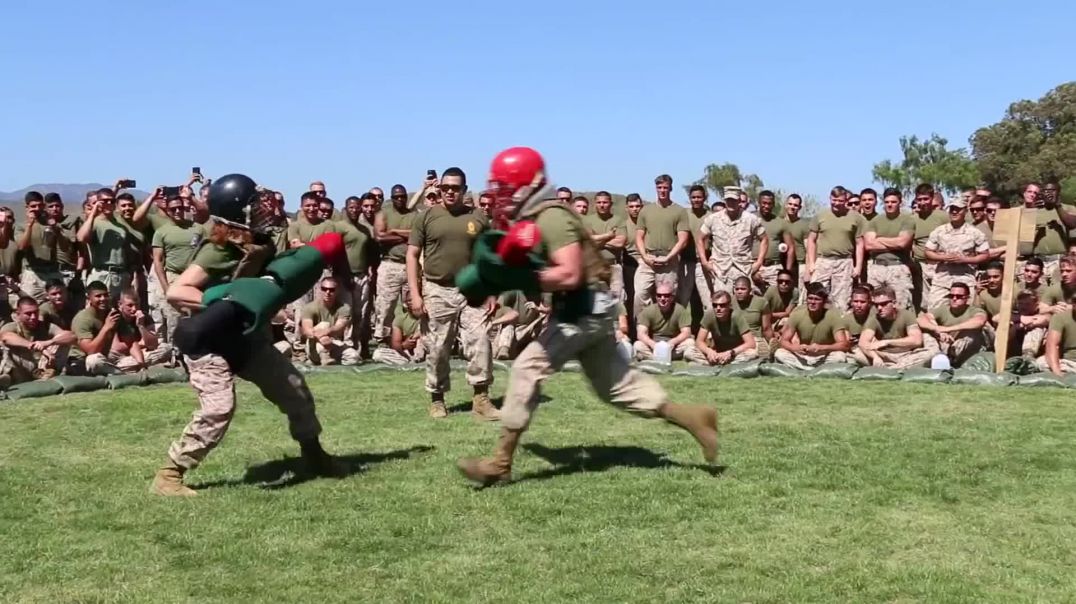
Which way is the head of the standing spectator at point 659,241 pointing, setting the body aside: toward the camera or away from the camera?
toward the camera

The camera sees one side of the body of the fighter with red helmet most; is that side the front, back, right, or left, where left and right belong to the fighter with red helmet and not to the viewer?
left

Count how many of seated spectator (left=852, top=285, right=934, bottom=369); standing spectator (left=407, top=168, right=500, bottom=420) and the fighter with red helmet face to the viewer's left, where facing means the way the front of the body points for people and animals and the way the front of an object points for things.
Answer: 1

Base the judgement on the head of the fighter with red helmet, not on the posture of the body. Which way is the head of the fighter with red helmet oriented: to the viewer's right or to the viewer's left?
to the viewer's left

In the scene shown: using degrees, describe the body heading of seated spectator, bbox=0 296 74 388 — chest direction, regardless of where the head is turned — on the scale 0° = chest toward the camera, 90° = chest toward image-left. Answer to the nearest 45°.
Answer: approximately 0°

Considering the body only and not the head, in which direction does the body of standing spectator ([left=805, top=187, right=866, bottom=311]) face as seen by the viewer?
toward the camera

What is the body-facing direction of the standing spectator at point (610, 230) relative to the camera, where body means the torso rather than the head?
toward the camera

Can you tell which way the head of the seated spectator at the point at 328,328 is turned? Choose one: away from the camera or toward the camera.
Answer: toward the camera

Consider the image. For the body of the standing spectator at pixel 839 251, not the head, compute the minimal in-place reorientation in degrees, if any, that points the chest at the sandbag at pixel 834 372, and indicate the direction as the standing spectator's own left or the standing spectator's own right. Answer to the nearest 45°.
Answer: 0° — they already face it

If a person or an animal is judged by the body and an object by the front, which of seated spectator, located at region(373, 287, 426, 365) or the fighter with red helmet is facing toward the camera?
the seated spectator

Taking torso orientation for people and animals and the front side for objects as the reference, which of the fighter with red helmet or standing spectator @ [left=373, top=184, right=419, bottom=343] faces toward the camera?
the standing spectator

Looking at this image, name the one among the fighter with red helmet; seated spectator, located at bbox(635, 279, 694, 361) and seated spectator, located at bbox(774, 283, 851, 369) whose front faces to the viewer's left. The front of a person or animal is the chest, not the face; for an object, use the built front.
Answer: the fighter with red helmet

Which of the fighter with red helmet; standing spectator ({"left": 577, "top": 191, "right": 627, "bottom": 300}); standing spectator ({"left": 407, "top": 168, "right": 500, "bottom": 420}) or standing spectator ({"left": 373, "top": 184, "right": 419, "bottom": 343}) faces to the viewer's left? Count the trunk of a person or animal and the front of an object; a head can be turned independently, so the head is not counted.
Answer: the fighter with red helmet

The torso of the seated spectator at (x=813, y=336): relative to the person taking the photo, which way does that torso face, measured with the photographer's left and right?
facing the viewer

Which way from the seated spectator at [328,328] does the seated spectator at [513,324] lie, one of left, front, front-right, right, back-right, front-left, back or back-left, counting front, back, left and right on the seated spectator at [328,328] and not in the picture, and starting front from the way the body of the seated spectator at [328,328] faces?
left
